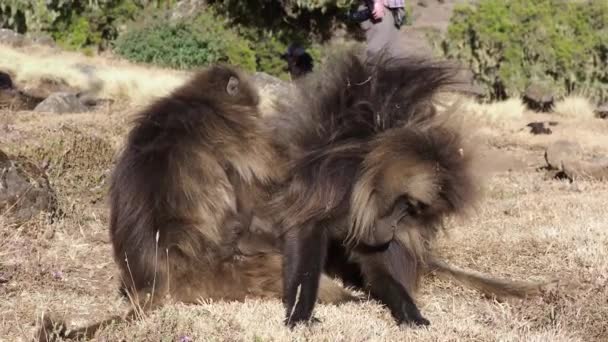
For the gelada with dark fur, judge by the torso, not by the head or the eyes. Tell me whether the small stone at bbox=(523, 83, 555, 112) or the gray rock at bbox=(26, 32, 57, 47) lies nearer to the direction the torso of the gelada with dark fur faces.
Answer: the small stone
